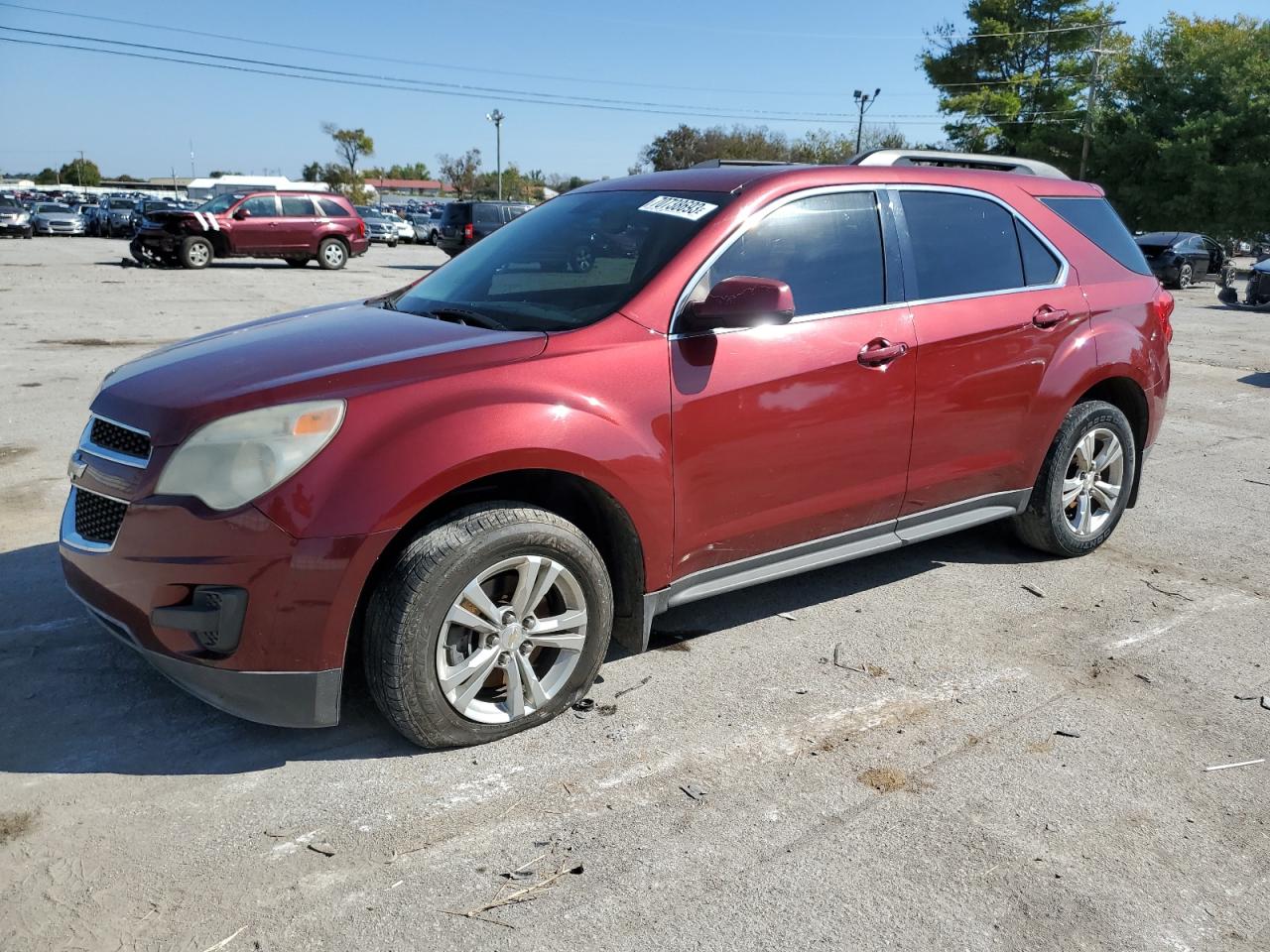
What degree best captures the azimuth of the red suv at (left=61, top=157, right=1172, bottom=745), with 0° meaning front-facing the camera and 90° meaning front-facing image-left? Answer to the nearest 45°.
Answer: approximately 45°

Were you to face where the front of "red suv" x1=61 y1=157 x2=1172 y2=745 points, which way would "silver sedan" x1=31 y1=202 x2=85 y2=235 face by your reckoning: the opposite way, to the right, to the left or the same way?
to the left

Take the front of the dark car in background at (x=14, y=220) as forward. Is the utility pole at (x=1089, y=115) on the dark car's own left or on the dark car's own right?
on the dark car's own left

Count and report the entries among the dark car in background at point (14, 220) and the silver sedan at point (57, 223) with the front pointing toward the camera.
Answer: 2

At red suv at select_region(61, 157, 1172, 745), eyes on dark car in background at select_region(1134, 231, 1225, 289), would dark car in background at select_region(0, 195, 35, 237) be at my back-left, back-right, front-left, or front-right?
front-left

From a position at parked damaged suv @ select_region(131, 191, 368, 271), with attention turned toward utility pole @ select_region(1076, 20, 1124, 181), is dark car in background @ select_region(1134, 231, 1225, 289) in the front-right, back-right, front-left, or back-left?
front-right

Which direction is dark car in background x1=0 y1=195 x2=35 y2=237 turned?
toward the camera

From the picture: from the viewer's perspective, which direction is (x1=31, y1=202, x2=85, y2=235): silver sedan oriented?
toward the camera

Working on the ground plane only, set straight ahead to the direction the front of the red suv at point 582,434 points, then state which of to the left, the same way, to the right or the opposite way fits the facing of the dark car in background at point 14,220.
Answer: to the left

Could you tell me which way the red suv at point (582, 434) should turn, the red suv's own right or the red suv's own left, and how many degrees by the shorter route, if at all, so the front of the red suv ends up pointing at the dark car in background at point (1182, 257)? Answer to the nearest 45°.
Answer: approximately 180°

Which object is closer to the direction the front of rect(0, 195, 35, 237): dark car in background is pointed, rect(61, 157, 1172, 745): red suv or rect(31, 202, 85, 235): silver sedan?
the red suv

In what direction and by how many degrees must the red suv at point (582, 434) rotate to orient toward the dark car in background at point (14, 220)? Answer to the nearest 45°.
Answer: approximately 90° to its right

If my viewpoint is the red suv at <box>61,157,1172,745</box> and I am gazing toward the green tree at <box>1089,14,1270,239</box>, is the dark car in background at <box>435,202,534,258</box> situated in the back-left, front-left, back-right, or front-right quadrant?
front-left

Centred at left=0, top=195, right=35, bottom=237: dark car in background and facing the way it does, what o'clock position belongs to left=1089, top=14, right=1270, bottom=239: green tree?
The green tree is roughly at 10 o'clock from the dark car in background.
